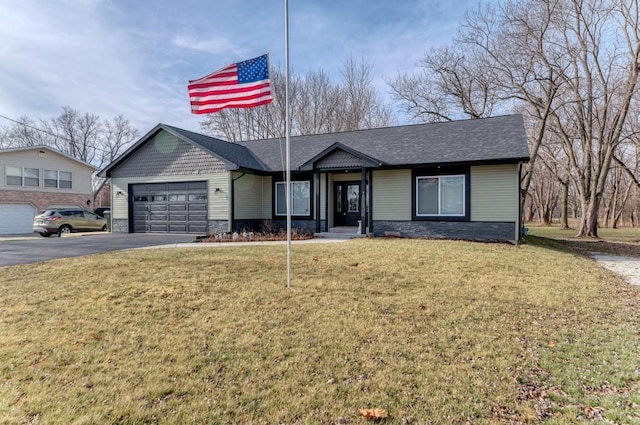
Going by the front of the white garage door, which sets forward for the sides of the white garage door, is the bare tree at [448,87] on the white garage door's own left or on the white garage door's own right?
on the white garage door's own left

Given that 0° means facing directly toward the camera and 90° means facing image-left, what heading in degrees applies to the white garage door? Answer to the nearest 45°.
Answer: approximately 0°

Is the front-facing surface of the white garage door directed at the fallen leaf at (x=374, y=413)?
yes

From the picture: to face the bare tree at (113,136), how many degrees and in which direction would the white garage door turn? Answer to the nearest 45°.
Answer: approximately 135° to its left

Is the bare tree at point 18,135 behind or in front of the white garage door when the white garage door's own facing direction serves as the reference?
behind

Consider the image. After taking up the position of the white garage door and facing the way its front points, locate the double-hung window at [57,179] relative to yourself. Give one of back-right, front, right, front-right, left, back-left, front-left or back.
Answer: back-left

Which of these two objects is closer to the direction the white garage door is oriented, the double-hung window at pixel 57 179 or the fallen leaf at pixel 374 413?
the fallen leaf

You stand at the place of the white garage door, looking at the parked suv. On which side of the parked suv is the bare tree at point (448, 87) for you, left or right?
left

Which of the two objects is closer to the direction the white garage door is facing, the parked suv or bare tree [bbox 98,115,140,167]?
the parked suv

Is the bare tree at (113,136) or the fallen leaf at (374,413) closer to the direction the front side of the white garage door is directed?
the fallen leaf

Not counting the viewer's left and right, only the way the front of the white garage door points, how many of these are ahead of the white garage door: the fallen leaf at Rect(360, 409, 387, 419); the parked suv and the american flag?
3
